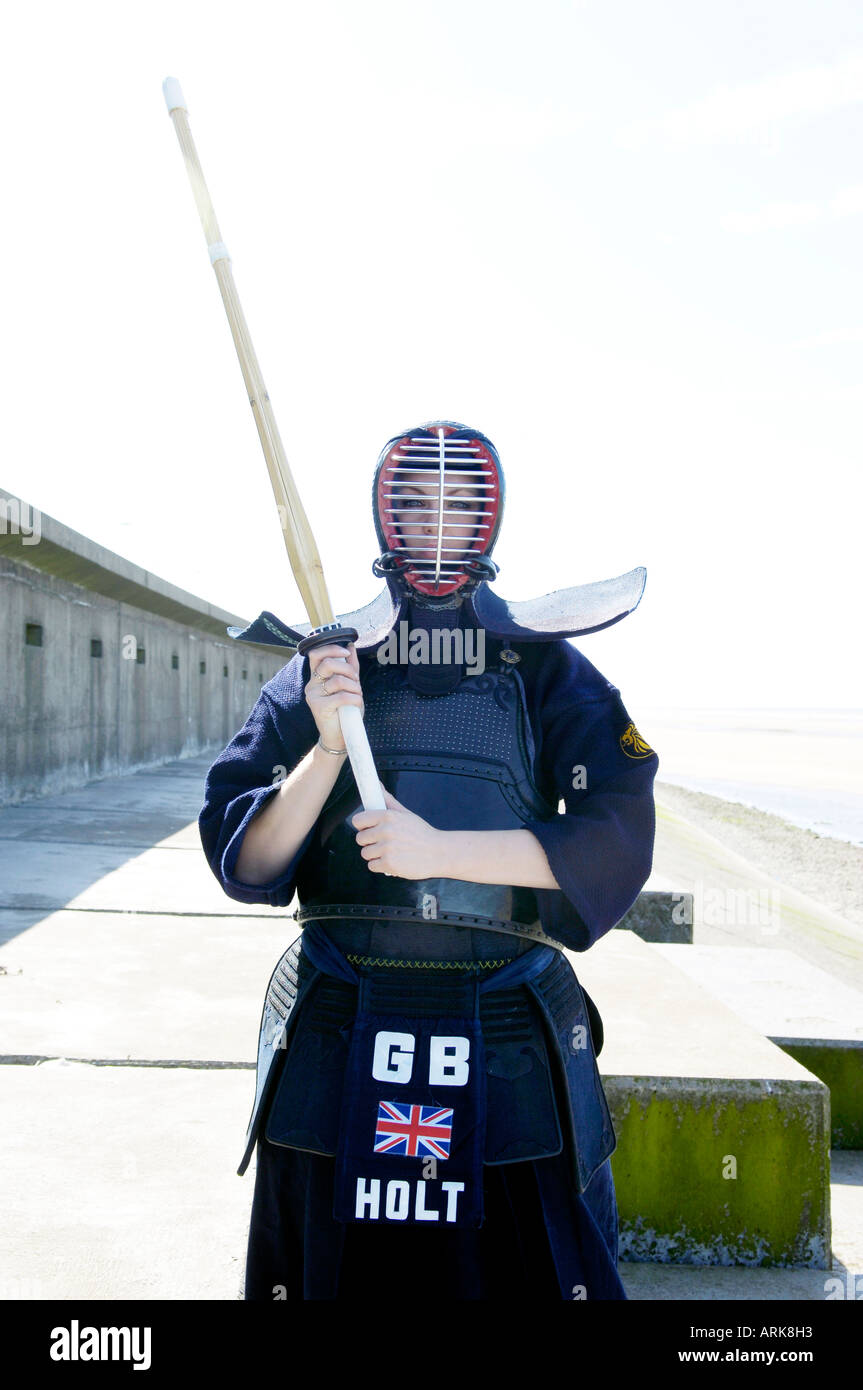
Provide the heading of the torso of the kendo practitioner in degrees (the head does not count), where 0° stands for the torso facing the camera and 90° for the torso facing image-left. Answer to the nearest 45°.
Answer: approximately 0°

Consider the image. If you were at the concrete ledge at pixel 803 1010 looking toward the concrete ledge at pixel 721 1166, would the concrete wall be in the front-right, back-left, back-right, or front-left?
back-right

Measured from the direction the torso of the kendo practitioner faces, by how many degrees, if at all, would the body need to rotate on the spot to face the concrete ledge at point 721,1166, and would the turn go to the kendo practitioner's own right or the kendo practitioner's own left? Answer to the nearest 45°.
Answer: approximately 135° to the kendo practitioner's own left

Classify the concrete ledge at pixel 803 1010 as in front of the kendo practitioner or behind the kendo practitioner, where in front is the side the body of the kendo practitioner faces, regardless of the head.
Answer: behind
